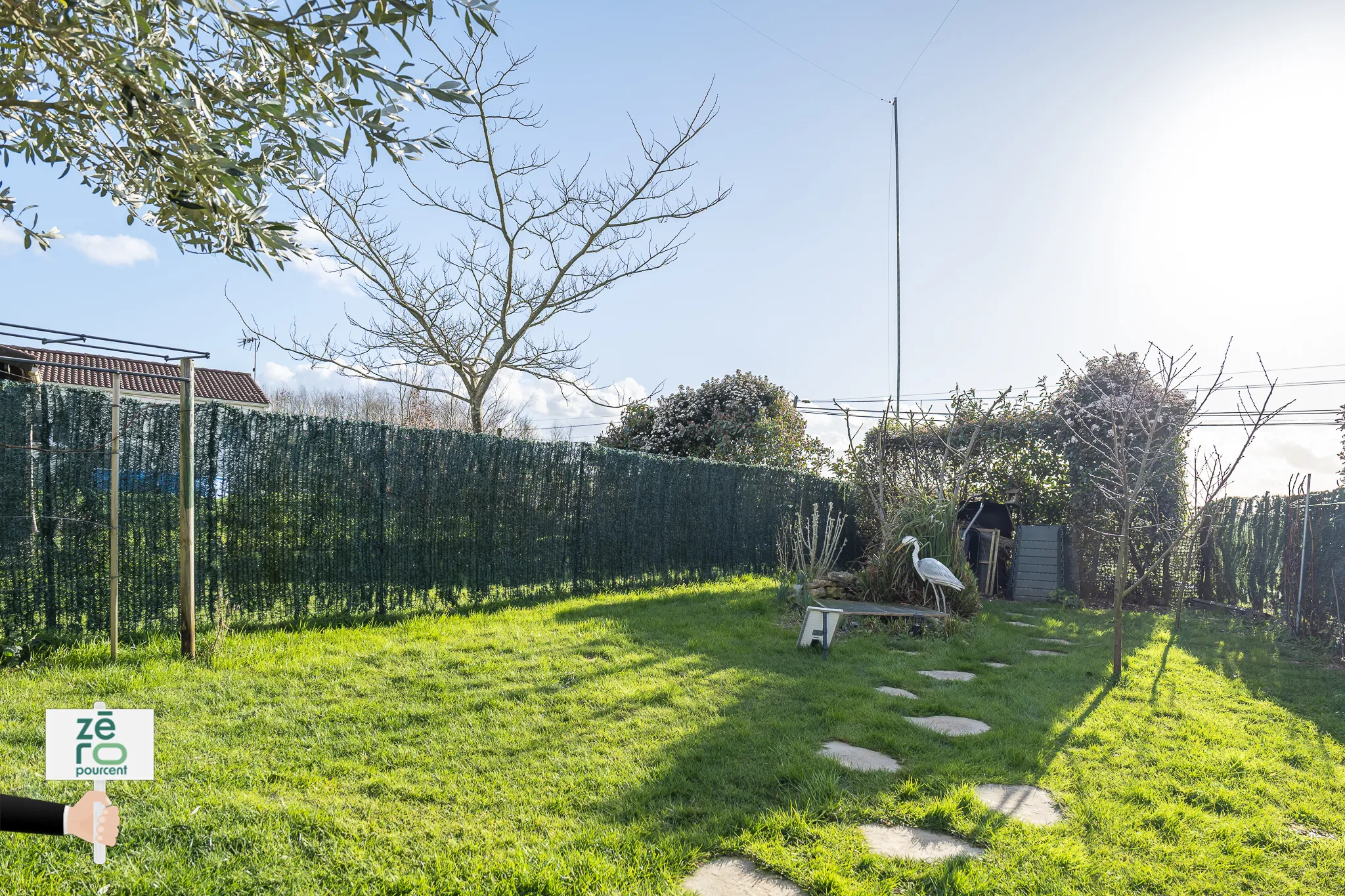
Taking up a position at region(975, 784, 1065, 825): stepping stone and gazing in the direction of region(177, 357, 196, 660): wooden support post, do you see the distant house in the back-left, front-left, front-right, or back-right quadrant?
front-right

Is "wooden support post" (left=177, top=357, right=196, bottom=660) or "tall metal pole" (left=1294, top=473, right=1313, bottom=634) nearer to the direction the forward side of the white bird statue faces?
the wooden support post

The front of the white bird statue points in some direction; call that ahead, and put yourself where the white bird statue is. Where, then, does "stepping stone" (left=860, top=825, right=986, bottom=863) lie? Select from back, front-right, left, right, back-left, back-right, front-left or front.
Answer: left

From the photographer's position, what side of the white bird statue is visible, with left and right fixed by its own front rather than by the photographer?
left

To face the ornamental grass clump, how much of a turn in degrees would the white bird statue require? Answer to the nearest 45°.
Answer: approximately 90° to its right

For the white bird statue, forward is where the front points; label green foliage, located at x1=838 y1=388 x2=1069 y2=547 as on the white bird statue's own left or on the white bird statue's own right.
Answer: on the white bird statue's own right

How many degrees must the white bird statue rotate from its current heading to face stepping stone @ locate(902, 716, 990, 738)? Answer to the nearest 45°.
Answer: approximately 90° to its left

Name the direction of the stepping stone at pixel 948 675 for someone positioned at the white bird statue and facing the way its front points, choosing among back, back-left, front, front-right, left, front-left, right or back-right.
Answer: left
